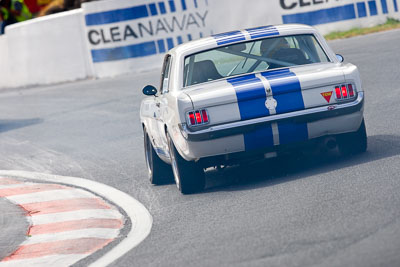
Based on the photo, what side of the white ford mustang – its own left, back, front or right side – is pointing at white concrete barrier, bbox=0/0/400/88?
front

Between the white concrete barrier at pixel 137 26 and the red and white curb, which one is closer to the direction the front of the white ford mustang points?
the white concrete barrier

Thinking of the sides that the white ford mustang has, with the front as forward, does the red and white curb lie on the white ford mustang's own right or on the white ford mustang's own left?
on the white ford mustang's own left

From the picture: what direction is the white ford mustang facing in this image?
away from the camera
